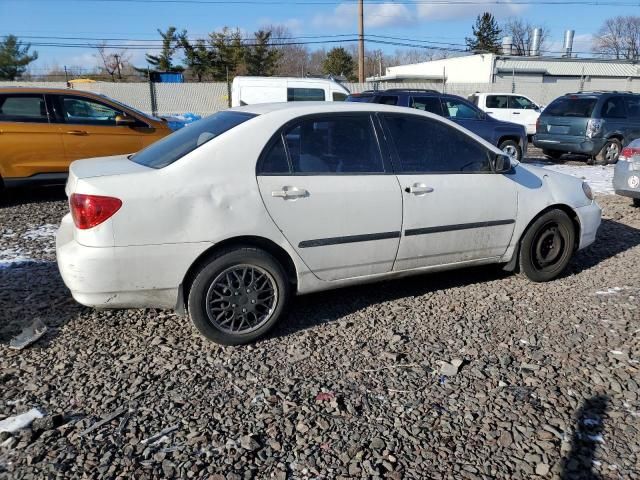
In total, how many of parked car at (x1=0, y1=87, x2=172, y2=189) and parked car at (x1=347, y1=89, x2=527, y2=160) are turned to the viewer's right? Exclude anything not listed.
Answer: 2

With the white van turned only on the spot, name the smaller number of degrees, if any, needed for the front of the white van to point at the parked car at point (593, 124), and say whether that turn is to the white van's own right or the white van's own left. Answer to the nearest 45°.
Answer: approximately 45° to the white van's own right

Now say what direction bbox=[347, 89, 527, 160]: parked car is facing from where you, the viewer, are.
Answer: facing to the right of the viewer

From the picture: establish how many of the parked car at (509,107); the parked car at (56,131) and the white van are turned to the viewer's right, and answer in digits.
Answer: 3

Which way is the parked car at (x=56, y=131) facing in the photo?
to the viewer's right

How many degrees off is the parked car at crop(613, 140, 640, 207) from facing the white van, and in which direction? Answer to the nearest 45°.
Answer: approximately 90° to its left

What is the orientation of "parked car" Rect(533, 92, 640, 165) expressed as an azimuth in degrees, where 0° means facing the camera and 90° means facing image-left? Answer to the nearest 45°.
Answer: approximately 225°

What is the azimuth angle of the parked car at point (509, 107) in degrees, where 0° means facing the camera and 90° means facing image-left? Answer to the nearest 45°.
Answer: approximately 270°

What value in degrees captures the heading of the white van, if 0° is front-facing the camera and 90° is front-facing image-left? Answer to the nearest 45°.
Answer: approximately 270°
